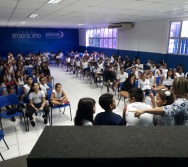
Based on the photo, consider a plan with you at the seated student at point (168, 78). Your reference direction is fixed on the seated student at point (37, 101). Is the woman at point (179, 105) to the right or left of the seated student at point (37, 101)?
left

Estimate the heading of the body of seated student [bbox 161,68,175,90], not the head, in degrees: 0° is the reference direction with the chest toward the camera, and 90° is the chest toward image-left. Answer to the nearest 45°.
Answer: approximately 45°

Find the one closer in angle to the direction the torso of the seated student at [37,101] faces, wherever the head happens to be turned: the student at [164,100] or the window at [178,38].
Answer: the student

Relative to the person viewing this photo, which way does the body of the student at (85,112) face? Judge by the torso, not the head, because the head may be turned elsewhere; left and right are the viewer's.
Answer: facing away from the viewer and to the right of the viewer

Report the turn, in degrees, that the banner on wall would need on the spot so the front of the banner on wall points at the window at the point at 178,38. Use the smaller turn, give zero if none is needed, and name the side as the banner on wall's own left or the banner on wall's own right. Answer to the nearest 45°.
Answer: approximately 45° to the banner on wall's own left
